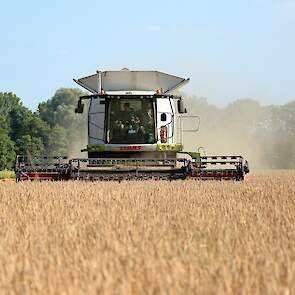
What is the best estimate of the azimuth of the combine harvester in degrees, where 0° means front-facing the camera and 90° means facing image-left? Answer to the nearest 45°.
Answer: approximately 0°
